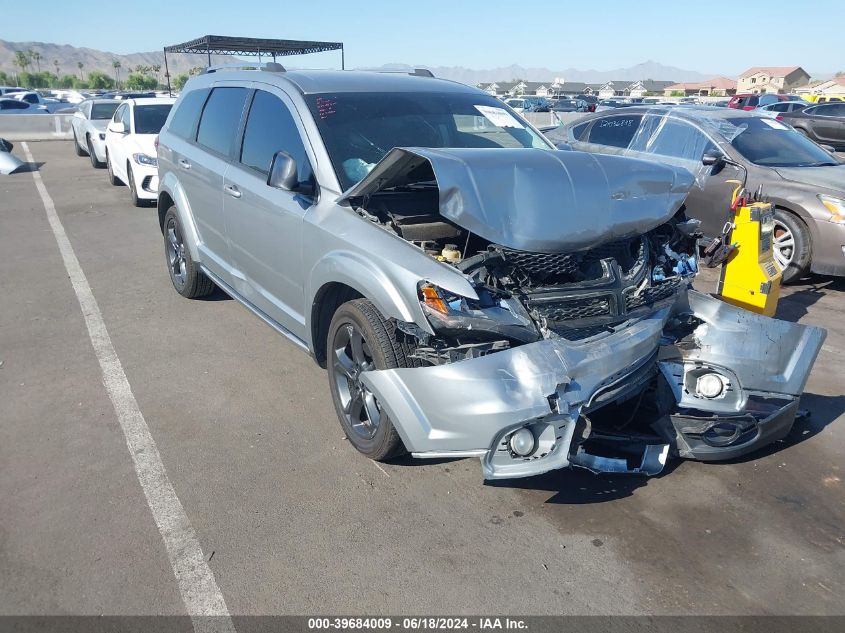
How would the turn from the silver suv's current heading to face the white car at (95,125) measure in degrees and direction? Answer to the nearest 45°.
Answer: approximately 180°

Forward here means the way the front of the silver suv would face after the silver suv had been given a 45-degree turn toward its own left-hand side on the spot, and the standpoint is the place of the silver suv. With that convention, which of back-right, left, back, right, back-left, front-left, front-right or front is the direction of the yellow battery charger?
front-left

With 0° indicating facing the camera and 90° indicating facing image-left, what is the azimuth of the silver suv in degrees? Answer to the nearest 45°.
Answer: approximately 315°

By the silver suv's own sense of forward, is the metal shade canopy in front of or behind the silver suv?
behind

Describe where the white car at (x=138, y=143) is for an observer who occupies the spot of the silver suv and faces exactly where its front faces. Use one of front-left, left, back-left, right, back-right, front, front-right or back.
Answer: back

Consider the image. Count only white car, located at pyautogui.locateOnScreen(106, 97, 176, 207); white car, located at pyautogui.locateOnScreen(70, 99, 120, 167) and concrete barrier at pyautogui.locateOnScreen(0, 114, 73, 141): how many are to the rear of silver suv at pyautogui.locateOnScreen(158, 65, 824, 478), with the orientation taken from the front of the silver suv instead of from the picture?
3

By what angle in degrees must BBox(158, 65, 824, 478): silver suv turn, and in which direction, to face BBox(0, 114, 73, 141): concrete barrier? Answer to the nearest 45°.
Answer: approximately 180°
